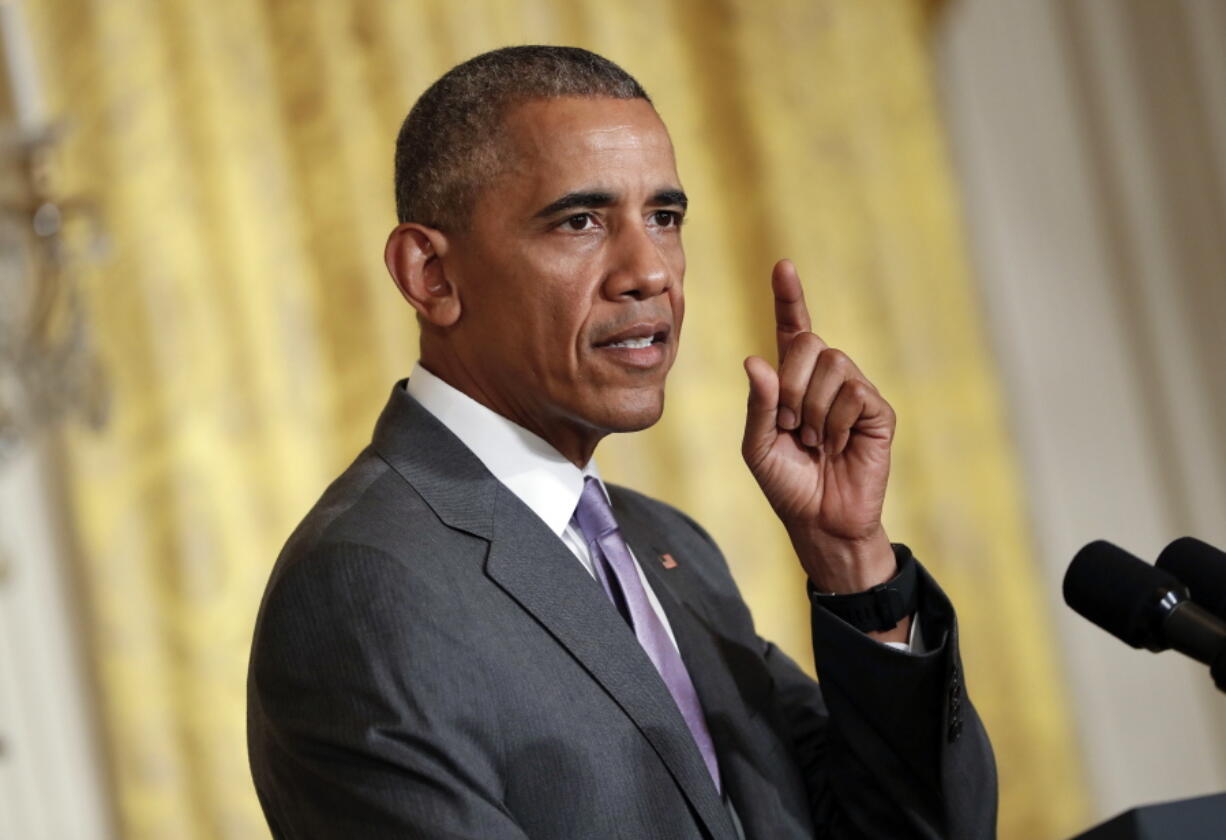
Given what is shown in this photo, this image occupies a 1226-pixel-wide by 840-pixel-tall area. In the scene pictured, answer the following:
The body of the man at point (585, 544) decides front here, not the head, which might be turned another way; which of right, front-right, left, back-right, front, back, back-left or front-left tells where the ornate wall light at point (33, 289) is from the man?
back

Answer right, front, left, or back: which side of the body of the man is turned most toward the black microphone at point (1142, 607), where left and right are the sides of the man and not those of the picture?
front

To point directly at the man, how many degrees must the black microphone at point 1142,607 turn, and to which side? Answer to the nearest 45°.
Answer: approximately 45° to its right

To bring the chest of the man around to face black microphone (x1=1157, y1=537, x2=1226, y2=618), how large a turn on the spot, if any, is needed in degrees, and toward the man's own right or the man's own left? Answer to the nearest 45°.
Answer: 0° — they already face it

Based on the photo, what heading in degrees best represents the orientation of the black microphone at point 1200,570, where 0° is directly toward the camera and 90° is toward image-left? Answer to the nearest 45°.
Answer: approximately 90°

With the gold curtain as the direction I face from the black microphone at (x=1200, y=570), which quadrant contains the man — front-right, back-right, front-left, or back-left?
front-left

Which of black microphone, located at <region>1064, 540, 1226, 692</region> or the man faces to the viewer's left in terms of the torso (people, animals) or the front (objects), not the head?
the black microphone

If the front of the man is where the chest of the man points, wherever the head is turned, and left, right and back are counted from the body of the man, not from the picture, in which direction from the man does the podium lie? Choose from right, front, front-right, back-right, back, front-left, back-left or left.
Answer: front

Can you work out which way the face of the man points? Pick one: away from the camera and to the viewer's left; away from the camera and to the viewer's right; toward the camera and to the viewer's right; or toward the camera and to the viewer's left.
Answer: toward the camera and to the viewer's right

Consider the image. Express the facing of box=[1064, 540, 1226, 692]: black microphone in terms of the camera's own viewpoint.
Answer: facing to the left of the viewer
